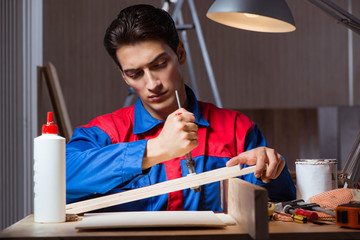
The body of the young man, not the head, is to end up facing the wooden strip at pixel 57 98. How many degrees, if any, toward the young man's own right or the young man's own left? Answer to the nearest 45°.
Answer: approximately 135° to the young man's own right

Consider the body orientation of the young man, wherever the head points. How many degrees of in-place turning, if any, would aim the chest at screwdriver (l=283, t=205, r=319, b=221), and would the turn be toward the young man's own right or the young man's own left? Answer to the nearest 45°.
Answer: approximately 45° to the young man's own left

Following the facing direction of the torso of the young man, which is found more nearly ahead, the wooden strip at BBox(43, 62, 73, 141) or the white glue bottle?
the white glue bottle

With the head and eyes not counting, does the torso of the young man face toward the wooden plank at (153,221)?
yes

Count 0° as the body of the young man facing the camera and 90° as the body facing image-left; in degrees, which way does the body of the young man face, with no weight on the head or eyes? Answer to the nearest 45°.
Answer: approximately 0°
